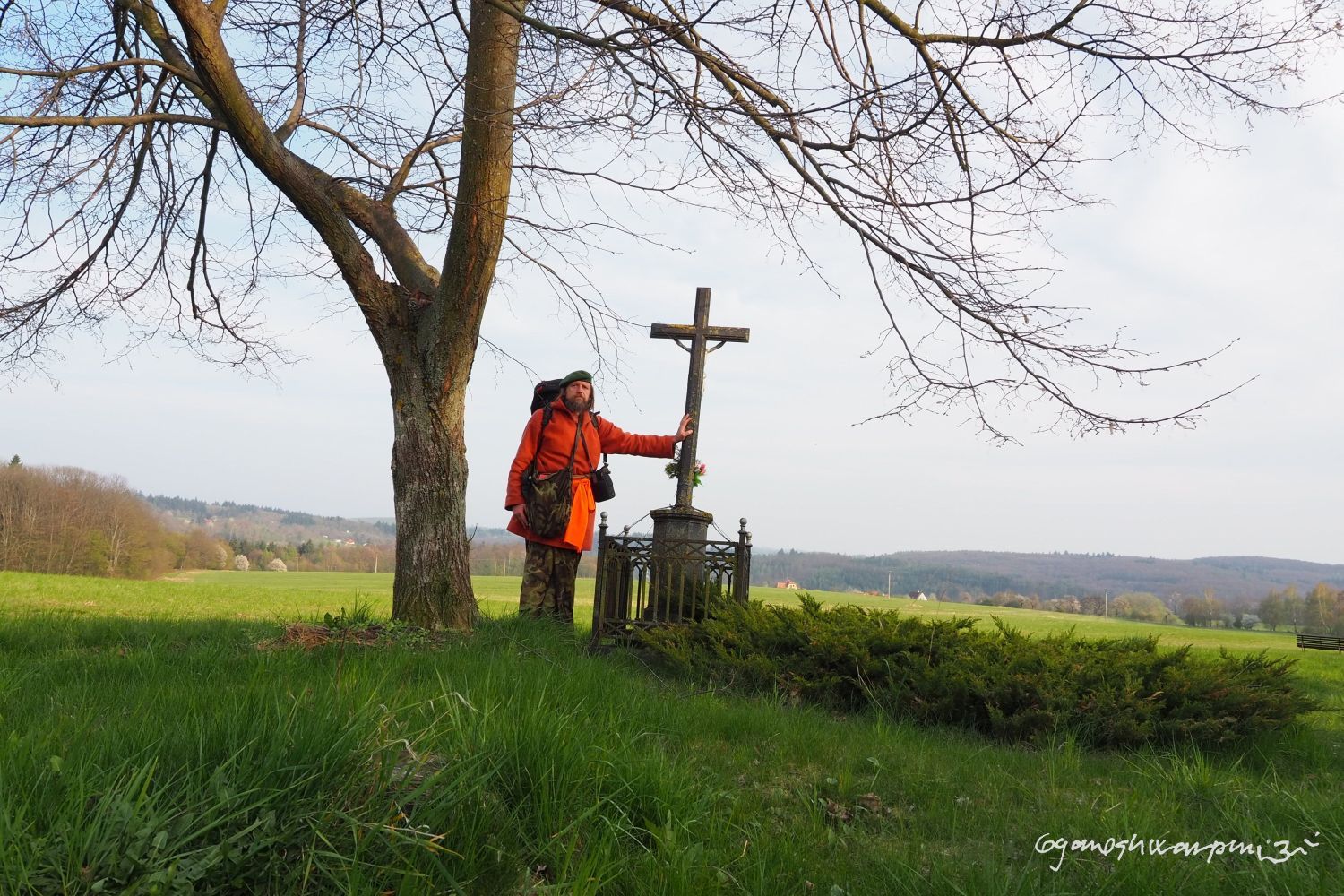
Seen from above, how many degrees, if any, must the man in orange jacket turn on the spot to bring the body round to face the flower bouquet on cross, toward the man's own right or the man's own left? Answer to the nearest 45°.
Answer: approximately 45° to the man's own left

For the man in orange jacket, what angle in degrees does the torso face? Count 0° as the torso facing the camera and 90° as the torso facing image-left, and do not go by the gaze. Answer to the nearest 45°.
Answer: approximately 315°
